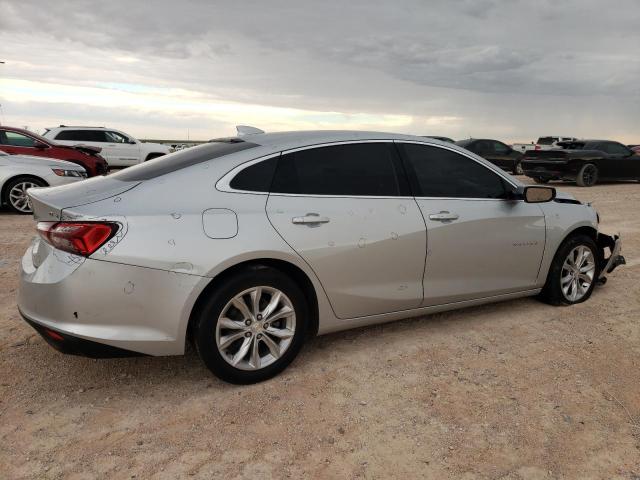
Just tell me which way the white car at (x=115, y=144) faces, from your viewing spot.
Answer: facing to the right of the viewer

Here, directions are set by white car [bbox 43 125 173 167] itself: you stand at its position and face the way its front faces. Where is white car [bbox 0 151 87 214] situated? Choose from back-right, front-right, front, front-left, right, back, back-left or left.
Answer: right

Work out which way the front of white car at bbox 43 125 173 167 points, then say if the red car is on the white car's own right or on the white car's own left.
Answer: on the white car's own right

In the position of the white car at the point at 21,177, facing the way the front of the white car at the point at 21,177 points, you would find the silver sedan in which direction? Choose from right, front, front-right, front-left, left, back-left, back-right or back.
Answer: front-right

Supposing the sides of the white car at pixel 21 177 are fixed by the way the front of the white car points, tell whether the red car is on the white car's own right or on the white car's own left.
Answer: on the white car's own left

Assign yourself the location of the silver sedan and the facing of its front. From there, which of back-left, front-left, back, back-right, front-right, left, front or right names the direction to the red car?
left

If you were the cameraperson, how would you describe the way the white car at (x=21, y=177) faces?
facing the viewer and to the right of the viewer

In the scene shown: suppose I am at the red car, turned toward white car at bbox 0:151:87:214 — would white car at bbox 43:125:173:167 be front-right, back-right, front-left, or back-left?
back-left

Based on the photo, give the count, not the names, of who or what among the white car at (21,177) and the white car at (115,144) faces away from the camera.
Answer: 0

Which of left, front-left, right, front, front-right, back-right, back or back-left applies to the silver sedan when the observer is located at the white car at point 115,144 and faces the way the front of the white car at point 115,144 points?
right

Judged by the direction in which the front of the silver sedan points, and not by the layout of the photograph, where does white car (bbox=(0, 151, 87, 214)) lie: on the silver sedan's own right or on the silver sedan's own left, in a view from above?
on the silver sedan's own left

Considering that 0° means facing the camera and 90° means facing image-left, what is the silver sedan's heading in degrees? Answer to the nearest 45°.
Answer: approximately 225°
